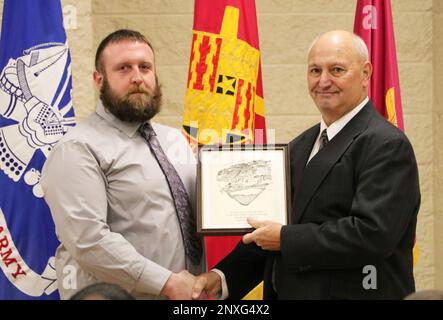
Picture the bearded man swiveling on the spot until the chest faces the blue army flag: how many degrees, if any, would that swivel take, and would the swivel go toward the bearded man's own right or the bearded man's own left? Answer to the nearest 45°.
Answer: approximately 180°

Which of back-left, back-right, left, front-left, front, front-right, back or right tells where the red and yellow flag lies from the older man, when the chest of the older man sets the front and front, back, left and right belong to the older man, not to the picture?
right

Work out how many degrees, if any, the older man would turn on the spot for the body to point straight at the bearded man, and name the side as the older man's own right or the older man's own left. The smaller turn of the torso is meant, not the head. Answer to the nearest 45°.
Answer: approximately 45° to the older man's own right

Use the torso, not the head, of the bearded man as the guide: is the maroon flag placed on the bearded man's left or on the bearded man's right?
on the bearded man's left

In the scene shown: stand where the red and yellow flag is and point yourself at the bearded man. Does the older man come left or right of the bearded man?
left

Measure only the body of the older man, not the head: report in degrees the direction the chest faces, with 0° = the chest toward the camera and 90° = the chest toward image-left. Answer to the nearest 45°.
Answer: approximately 45°

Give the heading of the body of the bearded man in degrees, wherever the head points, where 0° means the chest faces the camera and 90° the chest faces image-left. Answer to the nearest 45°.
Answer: approximately 315°

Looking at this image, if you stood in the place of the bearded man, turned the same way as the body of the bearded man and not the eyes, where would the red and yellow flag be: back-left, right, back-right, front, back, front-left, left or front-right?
left

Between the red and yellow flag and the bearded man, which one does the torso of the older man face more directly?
the bearded man

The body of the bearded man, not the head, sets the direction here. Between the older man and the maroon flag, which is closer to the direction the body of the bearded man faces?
the older man

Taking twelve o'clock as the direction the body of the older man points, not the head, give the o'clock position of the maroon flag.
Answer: The maroon flag is roughly at 5 o'clock from the older man.
